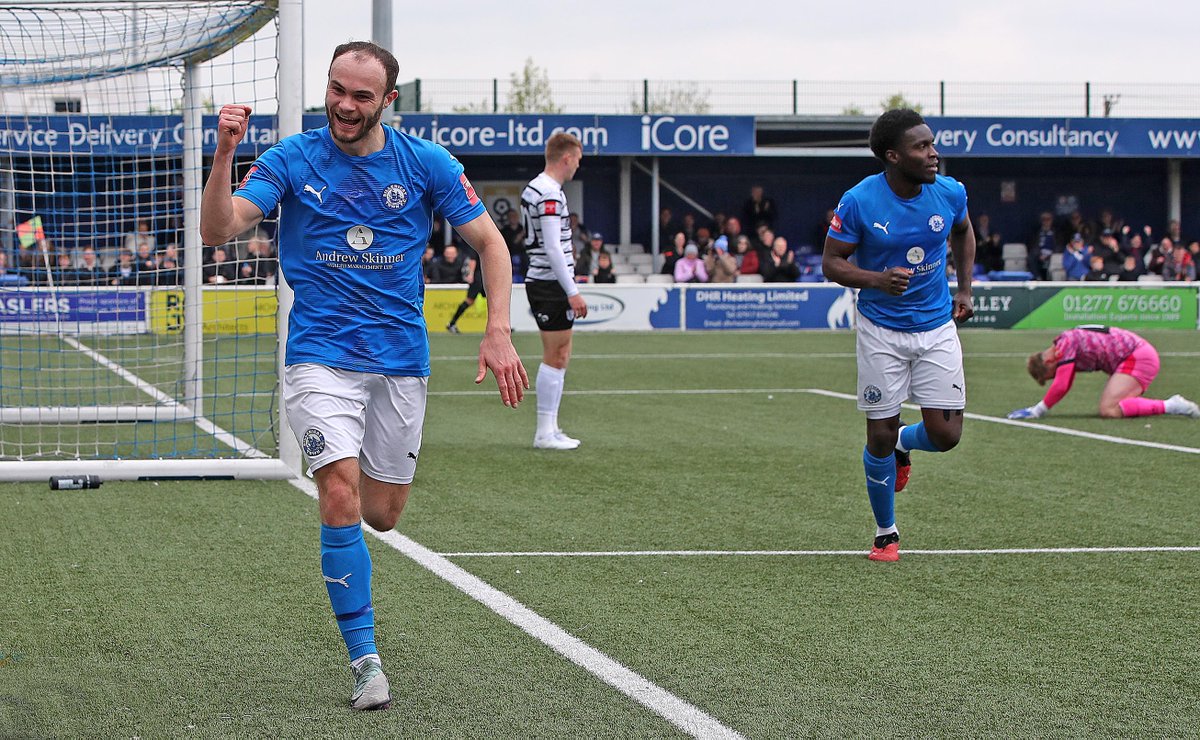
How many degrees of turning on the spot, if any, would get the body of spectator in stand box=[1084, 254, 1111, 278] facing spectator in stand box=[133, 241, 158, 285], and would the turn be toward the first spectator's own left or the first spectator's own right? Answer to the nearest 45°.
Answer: approximately 45° to the first spectator's own right

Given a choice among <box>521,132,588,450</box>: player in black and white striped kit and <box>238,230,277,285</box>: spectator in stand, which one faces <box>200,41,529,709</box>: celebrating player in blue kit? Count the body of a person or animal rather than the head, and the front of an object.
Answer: the spectator in stand

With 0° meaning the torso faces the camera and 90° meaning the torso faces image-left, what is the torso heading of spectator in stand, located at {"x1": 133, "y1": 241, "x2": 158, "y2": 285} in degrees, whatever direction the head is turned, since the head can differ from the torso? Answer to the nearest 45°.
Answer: approximately 0°

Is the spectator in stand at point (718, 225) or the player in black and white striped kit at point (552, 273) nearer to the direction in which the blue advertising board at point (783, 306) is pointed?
the player in black and white striped kit

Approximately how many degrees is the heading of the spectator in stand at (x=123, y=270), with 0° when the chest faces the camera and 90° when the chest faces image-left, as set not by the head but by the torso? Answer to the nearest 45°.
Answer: approximately 0°
